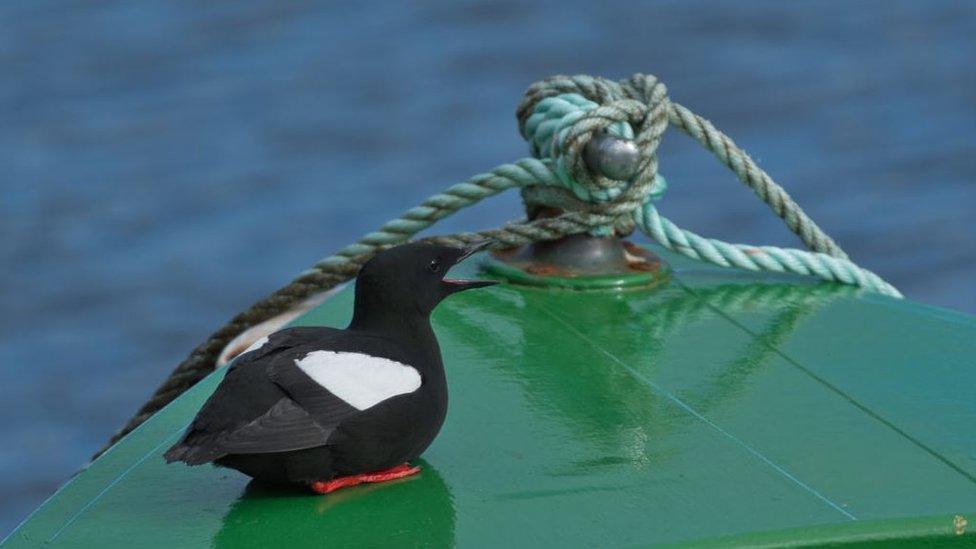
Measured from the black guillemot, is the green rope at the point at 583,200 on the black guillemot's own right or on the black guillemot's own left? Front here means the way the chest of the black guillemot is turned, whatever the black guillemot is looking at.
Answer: on the black guillemot's own left

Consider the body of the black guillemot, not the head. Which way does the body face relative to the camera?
to the viewer's right

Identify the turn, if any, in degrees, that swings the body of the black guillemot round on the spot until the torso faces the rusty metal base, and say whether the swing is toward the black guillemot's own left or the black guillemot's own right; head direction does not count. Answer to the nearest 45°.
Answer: approximately 45° to the black guillemot's own left
